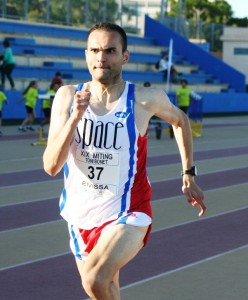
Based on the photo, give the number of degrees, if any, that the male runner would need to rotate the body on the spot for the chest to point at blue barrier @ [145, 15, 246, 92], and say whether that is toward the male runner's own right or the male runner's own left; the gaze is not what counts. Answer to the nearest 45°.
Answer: approximately 135° to the male runner's own right

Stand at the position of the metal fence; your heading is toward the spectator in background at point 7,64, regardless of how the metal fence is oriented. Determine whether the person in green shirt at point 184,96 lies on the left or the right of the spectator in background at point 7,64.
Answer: left

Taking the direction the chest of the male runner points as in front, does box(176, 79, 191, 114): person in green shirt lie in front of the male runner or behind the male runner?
behind

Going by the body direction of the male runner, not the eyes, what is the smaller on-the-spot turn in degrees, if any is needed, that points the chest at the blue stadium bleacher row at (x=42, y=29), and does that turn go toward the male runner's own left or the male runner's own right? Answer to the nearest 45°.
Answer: approximately 135° to the male runner's own right

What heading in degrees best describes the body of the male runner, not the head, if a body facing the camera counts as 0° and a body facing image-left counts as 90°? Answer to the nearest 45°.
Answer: approximately 45°

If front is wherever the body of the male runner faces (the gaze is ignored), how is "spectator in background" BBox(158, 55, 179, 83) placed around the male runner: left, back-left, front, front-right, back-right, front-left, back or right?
back-right

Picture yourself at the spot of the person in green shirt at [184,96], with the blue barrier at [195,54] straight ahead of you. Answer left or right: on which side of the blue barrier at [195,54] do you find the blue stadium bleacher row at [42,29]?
left

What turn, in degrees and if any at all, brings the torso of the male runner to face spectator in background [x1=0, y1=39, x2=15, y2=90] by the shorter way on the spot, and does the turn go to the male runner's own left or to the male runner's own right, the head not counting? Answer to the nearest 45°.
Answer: approximately 135° to the male runner's own right

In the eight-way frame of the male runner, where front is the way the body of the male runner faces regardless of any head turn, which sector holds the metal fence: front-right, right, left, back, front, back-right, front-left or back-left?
back-right
